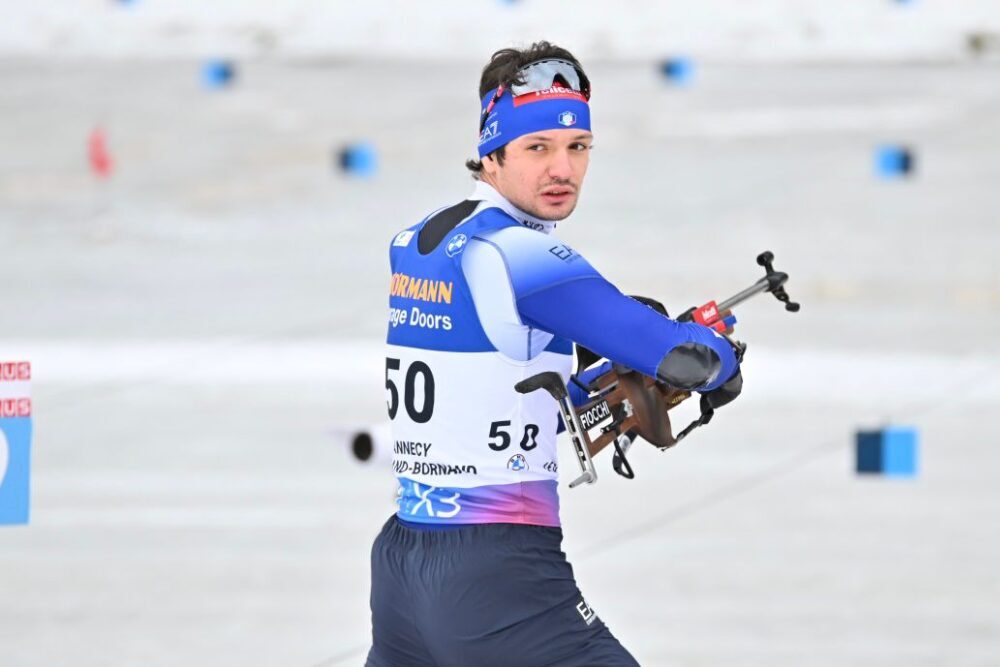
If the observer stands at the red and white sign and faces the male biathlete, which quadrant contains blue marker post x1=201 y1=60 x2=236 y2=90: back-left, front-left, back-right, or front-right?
back-left

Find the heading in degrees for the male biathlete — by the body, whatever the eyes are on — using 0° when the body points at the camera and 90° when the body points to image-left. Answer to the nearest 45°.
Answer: approximately 225°

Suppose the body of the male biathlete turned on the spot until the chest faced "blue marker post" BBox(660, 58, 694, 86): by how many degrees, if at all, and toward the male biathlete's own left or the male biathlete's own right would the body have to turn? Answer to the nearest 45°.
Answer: approximately 45° to the male biathlete's own left

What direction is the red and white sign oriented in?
toward the camera

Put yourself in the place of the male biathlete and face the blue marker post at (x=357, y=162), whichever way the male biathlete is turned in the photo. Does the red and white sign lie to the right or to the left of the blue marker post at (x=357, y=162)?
left

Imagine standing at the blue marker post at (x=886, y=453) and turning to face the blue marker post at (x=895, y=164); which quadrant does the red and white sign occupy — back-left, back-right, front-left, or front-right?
back-left

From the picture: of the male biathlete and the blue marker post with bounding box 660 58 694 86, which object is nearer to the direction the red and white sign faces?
the male biathlete

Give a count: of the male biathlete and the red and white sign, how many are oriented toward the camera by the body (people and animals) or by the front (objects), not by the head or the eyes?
1

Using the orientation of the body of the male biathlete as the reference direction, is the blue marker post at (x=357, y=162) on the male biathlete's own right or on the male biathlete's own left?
on the male biathlete's own left
